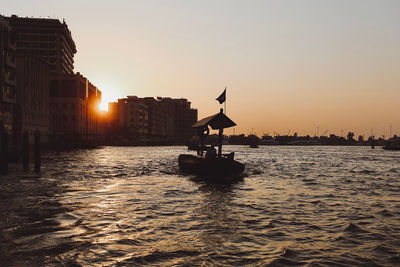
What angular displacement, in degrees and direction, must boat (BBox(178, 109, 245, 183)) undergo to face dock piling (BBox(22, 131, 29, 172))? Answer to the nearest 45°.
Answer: approximately 135° to its right

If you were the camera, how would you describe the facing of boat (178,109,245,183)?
facing the viewer and to the right of the viewer
